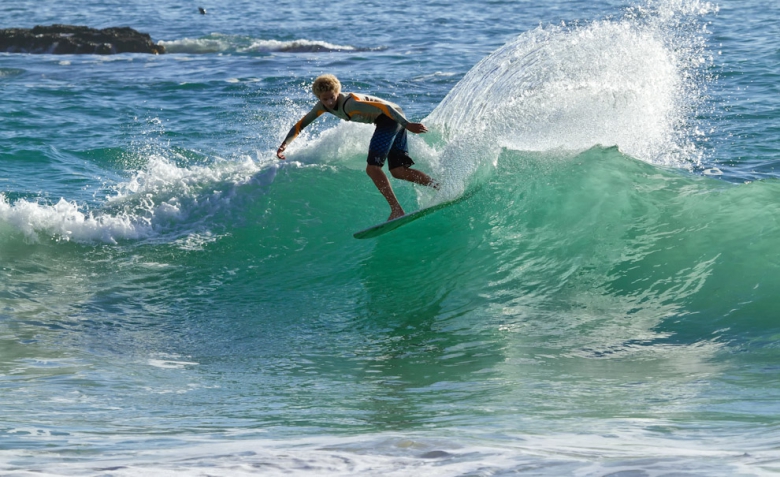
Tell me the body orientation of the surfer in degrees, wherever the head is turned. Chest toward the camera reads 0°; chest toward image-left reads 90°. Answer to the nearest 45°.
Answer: approximately 45°

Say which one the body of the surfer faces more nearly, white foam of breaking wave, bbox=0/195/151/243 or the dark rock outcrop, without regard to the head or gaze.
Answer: the white foam of breaking wave

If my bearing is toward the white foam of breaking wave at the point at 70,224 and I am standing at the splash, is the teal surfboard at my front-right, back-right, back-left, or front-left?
front-left

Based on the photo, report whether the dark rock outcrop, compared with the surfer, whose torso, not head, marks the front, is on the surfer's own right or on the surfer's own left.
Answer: on the surfer's own right

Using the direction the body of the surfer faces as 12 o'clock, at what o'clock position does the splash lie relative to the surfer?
The splash is roughly at 6 o'clock from the surfer.

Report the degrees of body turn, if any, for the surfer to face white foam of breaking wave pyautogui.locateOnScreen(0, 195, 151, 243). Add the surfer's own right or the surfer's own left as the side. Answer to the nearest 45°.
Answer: approximately 90° to the surfer's own right

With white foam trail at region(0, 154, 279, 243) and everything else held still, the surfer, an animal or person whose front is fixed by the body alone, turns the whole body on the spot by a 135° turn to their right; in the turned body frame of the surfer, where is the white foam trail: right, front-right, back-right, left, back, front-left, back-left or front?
front-left

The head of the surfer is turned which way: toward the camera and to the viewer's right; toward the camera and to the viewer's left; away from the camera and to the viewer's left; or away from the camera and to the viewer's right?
toward the camera and to the viewer's left
